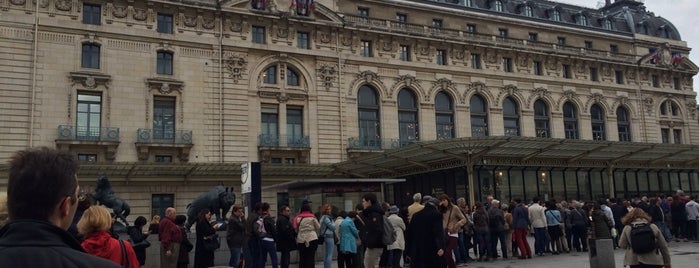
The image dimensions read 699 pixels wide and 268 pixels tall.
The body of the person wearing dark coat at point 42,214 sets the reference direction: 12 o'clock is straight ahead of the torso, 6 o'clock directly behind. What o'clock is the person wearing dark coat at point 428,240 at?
the person wearing dark coat at point 428,240 is roughly at 12 o'clock from the person wearing dark coat at point 42,214.

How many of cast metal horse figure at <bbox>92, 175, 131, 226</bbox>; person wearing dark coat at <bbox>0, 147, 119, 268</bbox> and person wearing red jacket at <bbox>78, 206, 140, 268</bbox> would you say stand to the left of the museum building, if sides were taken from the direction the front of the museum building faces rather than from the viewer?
0

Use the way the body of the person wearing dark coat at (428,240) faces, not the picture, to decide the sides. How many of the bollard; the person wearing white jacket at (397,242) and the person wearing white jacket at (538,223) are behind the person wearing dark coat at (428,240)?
0

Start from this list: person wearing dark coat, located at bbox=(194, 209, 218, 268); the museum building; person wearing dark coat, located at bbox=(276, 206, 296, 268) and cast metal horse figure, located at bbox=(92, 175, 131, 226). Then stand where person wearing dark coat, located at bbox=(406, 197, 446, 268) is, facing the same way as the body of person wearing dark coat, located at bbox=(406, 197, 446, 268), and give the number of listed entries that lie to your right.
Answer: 0

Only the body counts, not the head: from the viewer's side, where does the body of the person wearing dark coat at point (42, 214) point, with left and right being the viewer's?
facing away from the viewer and to the right of the viewer

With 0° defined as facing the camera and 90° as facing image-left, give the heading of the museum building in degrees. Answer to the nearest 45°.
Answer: approximately 315°

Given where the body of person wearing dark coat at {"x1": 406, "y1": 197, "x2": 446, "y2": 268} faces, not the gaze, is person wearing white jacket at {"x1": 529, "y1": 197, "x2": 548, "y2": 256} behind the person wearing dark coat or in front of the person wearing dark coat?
in front

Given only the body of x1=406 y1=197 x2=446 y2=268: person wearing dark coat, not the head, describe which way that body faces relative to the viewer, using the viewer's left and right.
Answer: facing away from the viewer and to the right of the viewer

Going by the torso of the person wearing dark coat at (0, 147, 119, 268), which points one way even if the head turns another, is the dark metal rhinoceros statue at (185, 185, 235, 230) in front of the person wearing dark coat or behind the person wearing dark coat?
in front

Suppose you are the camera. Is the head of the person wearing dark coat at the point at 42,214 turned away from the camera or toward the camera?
away from the camera

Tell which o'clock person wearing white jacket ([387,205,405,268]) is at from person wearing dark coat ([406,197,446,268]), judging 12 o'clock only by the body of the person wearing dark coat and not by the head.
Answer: The person wearing white jacket is roughly at 10 o'clock from the person wearing dark coat.

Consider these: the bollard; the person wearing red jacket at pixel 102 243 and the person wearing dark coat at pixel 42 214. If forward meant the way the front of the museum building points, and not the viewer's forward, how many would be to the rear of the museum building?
0

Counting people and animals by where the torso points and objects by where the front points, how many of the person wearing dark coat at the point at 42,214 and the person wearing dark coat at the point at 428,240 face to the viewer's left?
0

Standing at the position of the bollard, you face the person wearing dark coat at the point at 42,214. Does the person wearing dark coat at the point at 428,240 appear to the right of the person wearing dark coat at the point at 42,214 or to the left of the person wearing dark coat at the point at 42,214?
right
